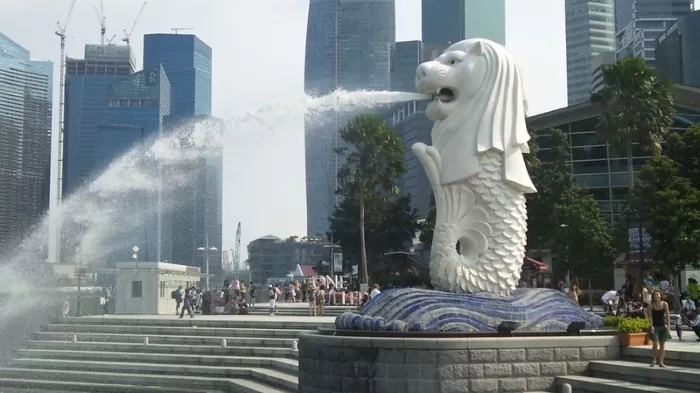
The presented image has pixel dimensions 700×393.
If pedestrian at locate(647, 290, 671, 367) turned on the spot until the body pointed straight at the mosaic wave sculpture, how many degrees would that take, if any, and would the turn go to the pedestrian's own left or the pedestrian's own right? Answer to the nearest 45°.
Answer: approximately 90° to the pedestrian's own right

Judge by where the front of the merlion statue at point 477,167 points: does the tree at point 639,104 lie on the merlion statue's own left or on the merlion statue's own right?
on the merlion statue's own right

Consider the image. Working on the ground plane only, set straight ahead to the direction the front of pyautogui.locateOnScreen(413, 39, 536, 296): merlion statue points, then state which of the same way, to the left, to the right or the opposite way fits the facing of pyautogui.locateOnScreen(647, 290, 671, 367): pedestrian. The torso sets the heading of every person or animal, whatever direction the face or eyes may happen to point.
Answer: to the left

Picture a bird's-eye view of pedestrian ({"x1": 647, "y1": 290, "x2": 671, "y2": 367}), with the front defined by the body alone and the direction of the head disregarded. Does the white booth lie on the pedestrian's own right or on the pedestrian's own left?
on the pedestrian's own right

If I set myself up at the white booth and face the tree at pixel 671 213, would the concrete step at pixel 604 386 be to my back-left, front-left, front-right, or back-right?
front-right

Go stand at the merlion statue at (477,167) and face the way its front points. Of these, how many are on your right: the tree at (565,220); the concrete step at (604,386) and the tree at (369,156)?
2

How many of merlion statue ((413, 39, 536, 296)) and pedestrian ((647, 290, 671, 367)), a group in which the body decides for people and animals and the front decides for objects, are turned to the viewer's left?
1

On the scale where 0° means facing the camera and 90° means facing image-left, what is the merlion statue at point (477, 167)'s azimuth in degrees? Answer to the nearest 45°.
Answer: approximately 90°

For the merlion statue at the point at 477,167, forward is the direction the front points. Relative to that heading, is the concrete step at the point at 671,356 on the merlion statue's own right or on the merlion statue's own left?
on the merlion statue's own left

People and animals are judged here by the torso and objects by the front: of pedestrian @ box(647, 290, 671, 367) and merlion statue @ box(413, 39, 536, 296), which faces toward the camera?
the pedestrian

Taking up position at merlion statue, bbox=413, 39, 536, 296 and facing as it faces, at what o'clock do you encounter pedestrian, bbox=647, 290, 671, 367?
The pedestrian is roughly at 8 o'clock from the merlion statue.

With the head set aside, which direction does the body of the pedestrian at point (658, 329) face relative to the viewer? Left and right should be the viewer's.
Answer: facing the viewer
